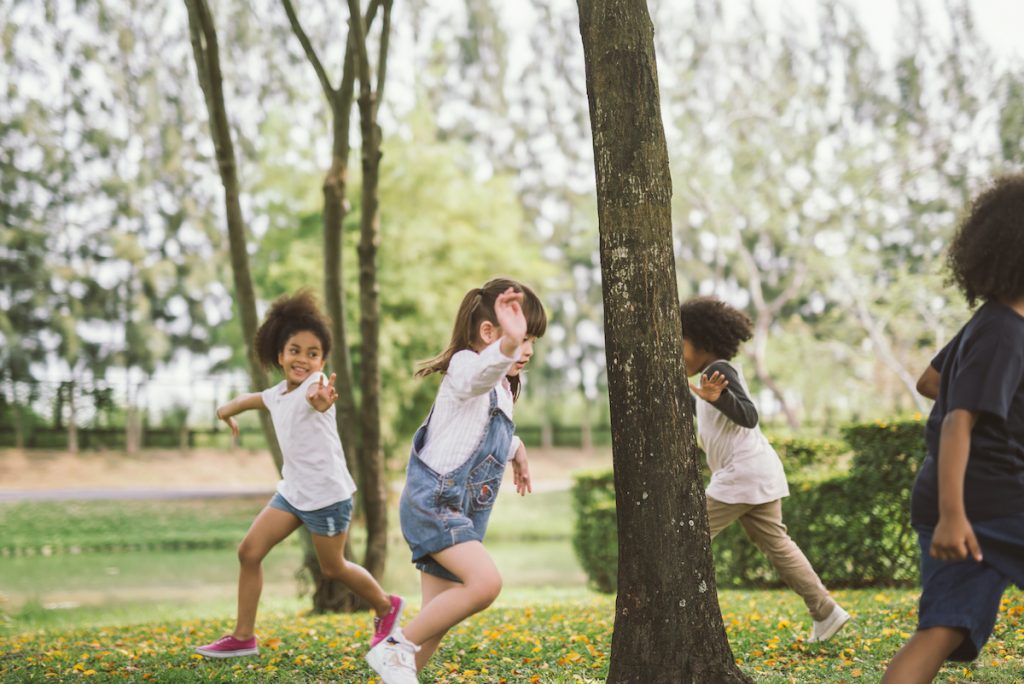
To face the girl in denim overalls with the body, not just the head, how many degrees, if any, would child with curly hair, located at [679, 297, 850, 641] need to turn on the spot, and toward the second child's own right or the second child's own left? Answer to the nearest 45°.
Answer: approximately 45° to the second child's own left

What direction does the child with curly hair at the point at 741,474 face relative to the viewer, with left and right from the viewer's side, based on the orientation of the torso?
facing to the left of the viewer

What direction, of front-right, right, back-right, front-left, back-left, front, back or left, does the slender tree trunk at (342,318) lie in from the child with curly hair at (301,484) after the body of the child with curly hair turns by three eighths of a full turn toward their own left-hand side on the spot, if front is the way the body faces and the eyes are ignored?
left

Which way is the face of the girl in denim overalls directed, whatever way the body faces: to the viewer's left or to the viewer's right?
to the viewer's right

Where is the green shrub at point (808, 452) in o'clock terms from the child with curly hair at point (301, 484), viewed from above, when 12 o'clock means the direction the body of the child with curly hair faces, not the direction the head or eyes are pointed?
The green shrub is roughly at 6 o'clock from the child with curly hair.

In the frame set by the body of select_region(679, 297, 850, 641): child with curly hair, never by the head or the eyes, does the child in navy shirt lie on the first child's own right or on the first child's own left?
on the first child's own left

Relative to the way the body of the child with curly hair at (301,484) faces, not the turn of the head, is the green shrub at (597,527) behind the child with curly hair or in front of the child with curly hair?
behind

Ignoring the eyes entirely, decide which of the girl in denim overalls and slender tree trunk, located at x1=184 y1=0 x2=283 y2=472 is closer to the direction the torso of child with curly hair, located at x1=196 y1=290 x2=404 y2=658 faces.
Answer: the girl in denim overalls

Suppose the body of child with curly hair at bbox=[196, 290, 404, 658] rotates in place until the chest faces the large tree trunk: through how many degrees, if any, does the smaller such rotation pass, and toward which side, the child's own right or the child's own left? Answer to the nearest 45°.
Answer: approximately 90° to the child's own left
